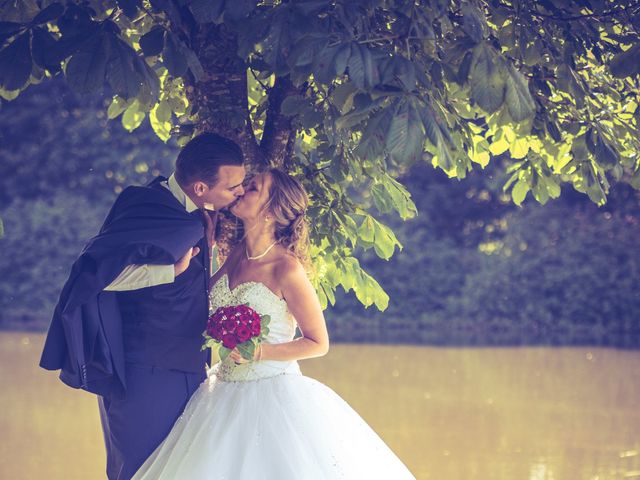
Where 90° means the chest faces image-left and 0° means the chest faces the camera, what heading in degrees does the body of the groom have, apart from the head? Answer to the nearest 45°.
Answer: approximately 270°

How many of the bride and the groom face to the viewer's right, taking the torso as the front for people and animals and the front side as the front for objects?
1

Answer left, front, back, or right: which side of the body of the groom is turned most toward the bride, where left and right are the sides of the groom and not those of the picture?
front

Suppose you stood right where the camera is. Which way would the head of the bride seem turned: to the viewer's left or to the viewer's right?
to the viewer's left

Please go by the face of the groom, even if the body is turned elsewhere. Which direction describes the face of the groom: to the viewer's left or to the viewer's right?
to the viewer's right

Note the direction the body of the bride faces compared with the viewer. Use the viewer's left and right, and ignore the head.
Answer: facing the viewer and to the left of the viewer

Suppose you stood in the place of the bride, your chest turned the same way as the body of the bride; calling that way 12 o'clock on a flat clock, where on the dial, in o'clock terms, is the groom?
The groom is roughly at 1 o'clock from the bride.
